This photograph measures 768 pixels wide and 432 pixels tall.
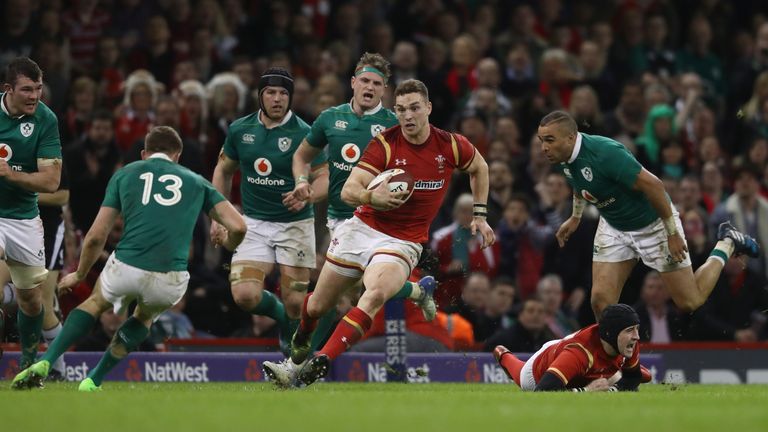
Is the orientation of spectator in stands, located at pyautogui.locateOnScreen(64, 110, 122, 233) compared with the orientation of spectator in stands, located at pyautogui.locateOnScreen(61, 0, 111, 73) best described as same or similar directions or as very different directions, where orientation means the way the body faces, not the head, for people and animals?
same or similar directions

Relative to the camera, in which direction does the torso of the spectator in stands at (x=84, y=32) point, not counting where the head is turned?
toward the camera

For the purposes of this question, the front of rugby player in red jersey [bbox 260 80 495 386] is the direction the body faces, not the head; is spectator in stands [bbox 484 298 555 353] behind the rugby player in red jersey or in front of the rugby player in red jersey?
behind

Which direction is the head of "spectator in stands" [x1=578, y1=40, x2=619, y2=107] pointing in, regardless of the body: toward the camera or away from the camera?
toward the camera

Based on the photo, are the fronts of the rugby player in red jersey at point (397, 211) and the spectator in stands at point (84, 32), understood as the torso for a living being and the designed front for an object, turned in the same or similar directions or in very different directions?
same or similar directions

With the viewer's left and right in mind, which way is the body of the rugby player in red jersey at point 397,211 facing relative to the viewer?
facing the viewer

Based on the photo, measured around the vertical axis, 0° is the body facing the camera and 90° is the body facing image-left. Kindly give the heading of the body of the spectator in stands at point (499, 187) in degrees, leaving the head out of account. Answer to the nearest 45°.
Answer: approximately 0°

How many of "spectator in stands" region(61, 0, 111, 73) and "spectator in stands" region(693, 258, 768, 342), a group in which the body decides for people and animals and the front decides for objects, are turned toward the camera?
2

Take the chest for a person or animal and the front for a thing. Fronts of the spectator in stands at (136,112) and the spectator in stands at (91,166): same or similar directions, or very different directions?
same or similar directions

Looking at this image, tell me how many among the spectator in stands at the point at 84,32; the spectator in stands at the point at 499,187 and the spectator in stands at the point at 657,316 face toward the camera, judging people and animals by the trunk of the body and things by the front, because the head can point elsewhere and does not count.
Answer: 3

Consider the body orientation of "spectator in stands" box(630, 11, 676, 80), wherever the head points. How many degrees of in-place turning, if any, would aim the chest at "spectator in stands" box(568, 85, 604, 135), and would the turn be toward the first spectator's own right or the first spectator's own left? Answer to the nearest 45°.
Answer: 0° — they already face them

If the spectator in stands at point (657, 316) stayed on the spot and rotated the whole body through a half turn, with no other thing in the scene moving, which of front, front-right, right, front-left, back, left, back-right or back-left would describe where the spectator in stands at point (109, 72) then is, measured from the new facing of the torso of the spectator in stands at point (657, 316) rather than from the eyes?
left

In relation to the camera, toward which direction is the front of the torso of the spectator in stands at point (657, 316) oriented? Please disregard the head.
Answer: toward the camera

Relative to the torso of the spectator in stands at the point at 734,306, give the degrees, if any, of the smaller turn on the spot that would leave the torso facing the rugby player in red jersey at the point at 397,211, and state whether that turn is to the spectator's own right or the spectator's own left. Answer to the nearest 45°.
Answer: approximately 45° to the spectator's own right

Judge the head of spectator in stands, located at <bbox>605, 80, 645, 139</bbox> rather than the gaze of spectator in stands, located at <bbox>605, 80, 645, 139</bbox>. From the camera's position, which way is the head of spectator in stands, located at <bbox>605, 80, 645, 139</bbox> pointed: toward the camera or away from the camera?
toward the camera

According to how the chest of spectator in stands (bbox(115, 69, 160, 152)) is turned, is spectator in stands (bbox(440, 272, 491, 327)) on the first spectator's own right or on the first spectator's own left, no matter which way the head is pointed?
on the first spectator's own left
